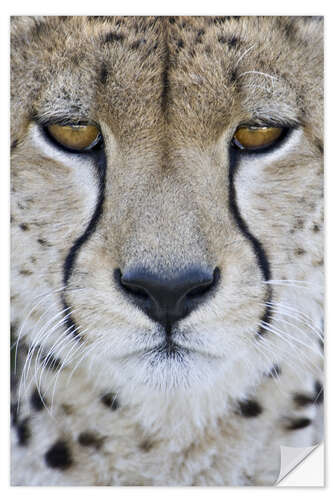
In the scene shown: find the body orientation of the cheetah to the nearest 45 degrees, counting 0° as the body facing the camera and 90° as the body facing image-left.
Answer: approximately 0°
